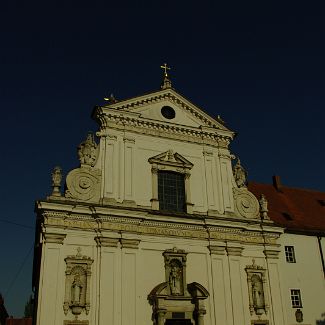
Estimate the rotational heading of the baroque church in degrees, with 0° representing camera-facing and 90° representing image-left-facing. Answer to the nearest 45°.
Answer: approximately 0°
